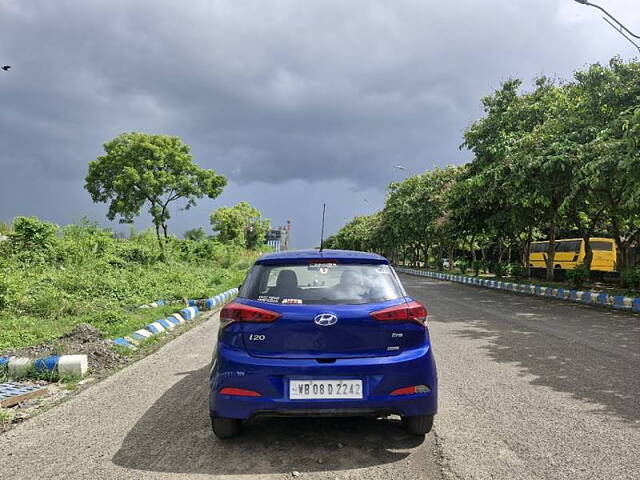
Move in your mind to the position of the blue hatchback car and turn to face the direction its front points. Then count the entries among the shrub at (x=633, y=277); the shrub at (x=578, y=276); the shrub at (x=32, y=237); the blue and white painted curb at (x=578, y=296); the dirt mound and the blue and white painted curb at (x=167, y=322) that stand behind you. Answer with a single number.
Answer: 0

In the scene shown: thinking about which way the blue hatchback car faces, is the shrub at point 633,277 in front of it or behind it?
in front

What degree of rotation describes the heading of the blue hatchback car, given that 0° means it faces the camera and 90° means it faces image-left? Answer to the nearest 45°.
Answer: approximately 180°

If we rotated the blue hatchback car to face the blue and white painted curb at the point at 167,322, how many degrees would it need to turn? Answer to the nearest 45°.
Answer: approximately 45° to its left

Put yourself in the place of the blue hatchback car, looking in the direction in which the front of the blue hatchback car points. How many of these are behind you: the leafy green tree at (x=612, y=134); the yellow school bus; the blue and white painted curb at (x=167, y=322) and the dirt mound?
0

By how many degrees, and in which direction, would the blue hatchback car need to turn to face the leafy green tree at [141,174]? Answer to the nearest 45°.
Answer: approximately 45° to its left

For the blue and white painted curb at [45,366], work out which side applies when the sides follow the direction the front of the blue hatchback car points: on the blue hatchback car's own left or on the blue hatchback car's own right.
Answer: on the blue hatchback car's own left

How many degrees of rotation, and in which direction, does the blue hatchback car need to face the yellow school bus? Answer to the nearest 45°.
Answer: approximately 45° to its right

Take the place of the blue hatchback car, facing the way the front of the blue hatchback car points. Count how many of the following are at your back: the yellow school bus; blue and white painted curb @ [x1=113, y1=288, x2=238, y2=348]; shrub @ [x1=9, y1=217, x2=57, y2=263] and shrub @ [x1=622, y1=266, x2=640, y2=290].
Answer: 0

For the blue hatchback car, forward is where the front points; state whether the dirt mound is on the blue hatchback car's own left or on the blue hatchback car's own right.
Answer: on the blue hatchback car's own left

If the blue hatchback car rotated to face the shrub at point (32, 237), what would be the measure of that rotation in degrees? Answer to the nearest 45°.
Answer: approximately 45° to its left

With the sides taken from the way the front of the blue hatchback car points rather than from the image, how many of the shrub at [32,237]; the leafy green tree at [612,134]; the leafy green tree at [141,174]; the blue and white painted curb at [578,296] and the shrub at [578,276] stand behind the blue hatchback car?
0

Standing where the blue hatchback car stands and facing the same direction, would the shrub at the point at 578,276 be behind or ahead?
ahead
